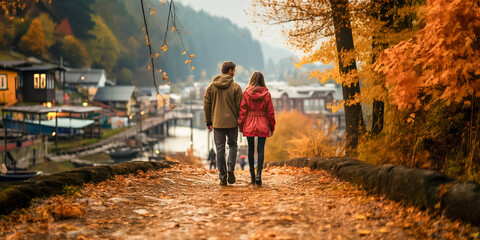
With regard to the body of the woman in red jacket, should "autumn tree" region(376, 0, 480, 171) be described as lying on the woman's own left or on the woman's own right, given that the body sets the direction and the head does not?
on the woman's own right

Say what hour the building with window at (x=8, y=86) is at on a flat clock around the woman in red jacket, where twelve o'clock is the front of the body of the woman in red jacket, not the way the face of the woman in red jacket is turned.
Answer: The building with window is roughly at 11 o'clock from the woman in red jacket.

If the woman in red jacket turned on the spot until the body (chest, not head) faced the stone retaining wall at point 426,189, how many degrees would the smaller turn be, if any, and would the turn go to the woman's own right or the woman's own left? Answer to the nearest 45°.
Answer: approximately 135° to the woman's own right

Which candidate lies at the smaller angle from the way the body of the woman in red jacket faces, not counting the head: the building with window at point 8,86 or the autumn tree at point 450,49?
the building with window

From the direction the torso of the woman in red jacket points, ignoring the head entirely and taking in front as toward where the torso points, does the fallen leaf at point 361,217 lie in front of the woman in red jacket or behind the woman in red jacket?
behind

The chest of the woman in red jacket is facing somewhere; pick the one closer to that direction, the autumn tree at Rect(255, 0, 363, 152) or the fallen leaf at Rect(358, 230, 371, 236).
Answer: the autumn tree

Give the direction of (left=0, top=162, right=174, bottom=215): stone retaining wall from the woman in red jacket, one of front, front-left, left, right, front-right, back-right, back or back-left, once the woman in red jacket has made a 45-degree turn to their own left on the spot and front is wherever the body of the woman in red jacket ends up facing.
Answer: left

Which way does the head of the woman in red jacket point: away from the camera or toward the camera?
away from the camera

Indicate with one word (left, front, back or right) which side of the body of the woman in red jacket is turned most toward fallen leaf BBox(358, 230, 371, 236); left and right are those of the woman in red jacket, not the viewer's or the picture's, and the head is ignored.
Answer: back

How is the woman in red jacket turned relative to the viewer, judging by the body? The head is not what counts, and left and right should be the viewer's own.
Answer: facing away from the viewer

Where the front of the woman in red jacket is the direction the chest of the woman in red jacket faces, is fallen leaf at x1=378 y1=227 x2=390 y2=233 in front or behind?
behind
